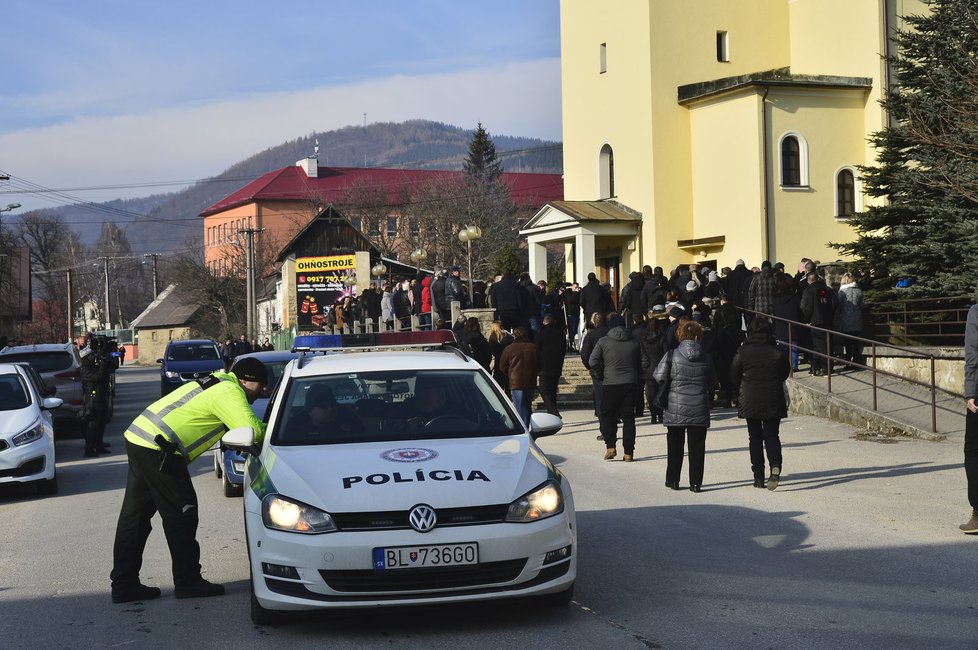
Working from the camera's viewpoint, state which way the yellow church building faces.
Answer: facing the viewer and to the left of the viewer

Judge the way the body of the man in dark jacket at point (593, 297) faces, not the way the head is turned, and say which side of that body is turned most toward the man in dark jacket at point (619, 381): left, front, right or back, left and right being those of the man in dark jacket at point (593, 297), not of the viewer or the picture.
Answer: back

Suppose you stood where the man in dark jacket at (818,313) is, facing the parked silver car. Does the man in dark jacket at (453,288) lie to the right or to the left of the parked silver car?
right

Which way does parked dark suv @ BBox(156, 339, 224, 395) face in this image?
toward the camera

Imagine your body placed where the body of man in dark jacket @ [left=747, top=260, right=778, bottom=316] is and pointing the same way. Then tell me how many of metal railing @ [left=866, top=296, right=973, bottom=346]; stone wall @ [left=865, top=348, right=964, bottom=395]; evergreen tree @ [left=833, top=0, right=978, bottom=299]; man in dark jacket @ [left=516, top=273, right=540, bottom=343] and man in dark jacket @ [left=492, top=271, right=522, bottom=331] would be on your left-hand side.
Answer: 2

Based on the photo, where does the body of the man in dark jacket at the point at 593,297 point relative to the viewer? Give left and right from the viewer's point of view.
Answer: facing away from the viewer

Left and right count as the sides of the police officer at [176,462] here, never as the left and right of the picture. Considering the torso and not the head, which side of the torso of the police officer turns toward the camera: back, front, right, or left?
right

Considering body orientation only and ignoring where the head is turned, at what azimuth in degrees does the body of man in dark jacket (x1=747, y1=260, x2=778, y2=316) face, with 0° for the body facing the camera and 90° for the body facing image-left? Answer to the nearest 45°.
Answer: approximately 180°

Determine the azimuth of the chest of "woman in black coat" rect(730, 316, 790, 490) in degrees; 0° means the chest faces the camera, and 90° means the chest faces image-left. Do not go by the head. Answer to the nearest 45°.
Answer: approximately 180°

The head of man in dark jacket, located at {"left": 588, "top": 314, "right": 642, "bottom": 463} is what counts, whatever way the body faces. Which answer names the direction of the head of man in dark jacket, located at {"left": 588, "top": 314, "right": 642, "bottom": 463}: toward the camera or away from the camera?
away from the camera

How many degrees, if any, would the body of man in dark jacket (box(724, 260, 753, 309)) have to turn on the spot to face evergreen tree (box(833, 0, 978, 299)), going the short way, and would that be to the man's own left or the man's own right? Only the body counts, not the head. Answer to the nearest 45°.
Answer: approximately 90° to the man's own right

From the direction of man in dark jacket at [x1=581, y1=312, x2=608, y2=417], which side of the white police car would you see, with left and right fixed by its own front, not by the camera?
back

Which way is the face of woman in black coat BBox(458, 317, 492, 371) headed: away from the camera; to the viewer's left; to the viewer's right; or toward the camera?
away from the camera

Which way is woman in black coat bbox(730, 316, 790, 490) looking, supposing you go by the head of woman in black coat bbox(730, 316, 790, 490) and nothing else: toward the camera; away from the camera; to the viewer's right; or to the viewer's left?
away from the camera

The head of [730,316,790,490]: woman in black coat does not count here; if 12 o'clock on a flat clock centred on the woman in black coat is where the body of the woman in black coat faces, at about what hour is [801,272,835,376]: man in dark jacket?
The man in dark jacket is roughly at 12 o'clock from the woman in black coat.

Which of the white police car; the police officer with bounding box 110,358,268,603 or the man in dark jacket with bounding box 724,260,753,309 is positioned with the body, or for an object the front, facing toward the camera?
the white police car

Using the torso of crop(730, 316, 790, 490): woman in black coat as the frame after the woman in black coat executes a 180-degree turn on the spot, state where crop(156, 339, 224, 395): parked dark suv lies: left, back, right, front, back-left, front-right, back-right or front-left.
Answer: back-right

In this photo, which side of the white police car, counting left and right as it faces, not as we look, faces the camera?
front

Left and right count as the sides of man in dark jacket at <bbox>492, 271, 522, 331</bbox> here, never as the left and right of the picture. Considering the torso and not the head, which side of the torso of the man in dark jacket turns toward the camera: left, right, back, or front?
back
